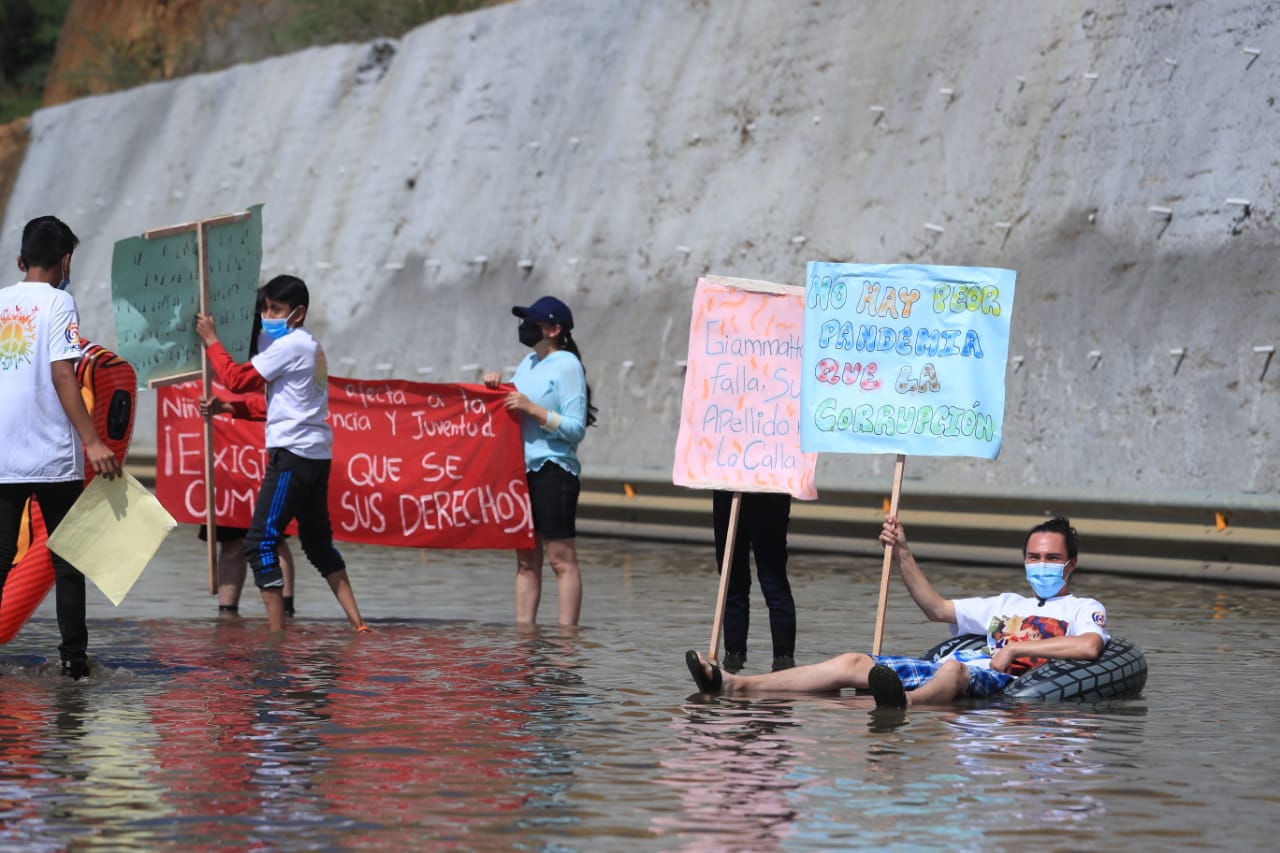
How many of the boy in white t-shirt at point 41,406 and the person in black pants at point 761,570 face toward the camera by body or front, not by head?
1

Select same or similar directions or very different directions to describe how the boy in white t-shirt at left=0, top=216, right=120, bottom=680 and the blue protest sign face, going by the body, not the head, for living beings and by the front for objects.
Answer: very different directions

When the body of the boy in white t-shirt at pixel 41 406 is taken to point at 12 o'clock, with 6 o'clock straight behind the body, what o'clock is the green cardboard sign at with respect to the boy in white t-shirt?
The green cardboard sign is roughly at 11 o'clock from the boy in white t-shirt.

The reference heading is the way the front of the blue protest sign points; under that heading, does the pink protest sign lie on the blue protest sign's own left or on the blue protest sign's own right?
on the blue protest sign's own right

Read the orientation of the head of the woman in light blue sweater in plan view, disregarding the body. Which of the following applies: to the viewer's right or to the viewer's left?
to the viewer's left

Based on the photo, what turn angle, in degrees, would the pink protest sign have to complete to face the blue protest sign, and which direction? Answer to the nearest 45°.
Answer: approximately 45° to its left
